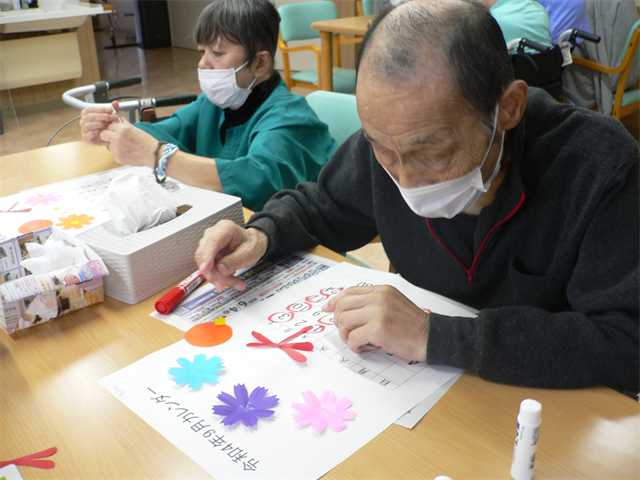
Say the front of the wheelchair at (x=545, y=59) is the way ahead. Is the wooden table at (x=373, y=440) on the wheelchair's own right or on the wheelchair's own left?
on the wheelchair's own left

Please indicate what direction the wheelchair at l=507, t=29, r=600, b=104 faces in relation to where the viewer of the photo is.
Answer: facing away from the viewer and to the left of the viewer

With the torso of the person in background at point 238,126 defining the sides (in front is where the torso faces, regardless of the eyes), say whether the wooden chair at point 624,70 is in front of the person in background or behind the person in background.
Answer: behind

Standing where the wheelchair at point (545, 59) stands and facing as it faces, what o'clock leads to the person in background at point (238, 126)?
The person in background is roughly at 8 o'clock from the wheelchair.

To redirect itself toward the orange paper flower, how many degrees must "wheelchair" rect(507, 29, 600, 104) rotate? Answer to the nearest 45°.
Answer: approximately 135° to its left

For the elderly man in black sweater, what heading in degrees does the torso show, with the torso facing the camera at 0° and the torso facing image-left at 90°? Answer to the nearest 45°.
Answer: approximately 45°
